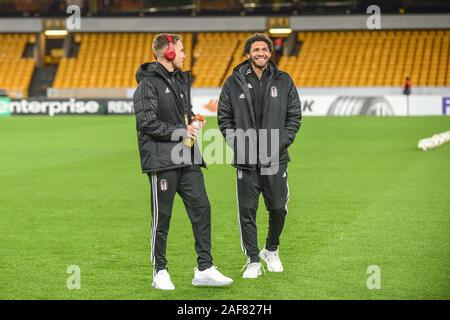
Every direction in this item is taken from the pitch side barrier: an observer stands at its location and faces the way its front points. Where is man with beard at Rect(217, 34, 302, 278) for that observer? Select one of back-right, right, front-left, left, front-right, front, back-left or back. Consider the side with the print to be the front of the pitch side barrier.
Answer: front

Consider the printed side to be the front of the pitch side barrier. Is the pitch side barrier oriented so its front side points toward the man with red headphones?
yes

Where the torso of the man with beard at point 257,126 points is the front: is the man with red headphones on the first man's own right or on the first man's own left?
on the first man's own right

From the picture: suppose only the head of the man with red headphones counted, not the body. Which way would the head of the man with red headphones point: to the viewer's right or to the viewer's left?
to the viewer's right

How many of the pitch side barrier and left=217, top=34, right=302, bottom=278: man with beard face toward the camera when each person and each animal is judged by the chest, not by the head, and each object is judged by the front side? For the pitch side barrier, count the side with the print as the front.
2

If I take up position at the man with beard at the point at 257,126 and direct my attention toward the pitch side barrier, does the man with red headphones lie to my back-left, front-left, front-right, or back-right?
back-left

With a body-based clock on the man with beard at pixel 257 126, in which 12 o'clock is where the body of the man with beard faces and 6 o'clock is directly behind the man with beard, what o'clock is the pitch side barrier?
The pitch side barrier is roughly at 6 o'clock from the man with beard.

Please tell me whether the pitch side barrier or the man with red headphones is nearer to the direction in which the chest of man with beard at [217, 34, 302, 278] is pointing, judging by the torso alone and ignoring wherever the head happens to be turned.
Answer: the man with red headphones

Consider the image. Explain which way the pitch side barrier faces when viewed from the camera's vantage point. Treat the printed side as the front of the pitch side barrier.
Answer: facing the viewer

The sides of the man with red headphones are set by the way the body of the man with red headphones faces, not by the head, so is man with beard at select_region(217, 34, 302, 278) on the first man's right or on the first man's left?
on the first man's left
